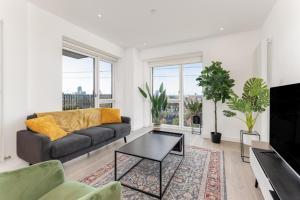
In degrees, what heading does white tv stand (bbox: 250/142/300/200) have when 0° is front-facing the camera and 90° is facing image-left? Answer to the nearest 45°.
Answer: approximately 90°

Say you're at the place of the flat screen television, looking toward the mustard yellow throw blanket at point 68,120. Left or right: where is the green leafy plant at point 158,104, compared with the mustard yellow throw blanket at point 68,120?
right

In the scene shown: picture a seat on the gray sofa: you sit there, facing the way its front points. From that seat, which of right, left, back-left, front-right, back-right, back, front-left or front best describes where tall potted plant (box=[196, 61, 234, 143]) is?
front-left

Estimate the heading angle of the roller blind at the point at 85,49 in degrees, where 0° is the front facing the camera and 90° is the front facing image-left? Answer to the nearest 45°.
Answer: approximately 315°

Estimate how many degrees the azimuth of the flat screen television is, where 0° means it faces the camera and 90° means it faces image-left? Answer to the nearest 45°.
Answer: approximately 90°

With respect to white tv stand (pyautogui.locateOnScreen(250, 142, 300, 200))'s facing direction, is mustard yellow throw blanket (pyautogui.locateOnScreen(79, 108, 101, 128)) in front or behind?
in front

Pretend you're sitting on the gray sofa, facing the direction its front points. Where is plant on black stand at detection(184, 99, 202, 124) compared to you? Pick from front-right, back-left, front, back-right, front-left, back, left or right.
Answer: front-left

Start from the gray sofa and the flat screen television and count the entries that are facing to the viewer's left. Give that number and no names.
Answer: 1

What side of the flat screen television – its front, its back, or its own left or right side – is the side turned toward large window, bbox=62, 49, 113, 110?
front

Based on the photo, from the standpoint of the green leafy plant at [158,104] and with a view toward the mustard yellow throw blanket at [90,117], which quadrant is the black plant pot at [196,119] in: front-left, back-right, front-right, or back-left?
back-left

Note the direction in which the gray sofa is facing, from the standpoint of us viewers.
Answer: facing the viewer and to the right of the viewer

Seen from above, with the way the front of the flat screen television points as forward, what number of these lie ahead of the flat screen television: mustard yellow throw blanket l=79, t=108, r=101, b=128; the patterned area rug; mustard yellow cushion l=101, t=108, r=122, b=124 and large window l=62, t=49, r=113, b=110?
4

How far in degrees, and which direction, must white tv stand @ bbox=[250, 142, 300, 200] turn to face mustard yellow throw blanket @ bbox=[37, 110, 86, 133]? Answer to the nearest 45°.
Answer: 0° — it already faces it

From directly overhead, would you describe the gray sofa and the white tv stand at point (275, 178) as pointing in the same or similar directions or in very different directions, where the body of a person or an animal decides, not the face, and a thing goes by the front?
very different directions
